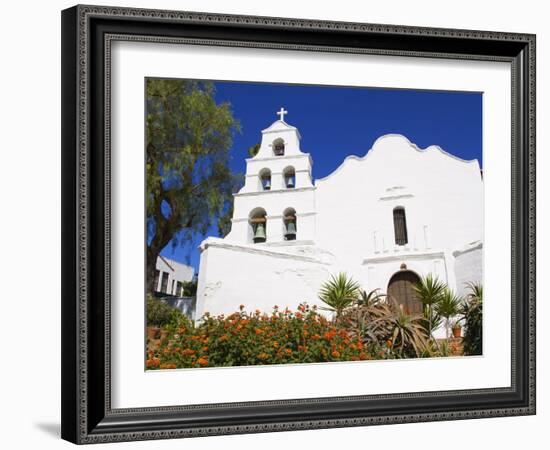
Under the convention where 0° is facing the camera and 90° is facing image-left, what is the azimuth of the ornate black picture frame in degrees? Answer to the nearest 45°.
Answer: approximately 315°
